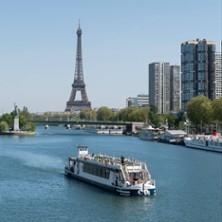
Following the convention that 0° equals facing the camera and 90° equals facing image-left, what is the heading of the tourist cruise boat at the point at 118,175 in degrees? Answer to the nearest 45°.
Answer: approximately 315°
